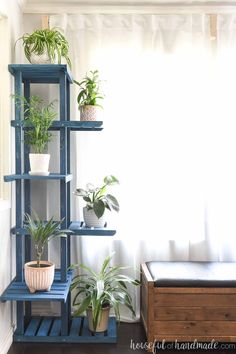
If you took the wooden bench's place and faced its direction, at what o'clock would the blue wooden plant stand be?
The blue wooden plant stand is roughly at 3 o'clock from the wooden bench.

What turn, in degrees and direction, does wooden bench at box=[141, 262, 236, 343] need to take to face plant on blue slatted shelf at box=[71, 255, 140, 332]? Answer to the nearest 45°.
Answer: approximately 90° to its right

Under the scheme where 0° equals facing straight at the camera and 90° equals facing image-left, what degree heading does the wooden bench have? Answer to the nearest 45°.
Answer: approximately 0°
